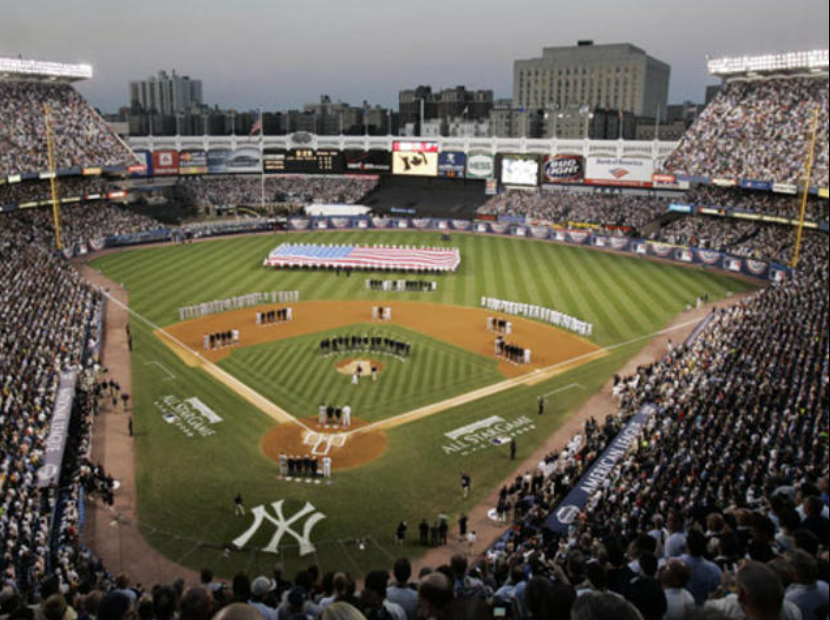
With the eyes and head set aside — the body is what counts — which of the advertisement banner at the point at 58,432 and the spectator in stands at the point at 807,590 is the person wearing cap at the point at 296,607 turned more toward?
the advertisement banner

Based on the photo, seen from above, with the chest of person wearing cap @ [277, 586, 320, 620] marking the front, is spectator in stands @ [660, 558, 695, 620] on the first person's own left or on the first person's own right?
on the first person's own right

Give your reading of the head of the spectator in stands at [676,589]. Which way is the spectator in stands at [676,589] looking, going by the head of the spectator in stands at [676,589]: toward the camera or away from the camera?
away from the camera

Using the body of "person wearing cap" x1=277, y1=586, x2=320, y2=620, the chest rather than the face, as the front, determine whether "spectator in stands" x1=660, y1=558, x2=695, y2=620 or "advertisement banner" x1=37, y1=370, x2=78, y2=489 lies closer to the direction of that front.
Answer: the advertisement banner

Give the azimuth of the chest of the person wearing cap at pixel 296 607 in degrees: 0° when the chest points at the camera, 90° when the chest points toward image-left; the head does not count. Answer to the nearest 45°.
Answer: approximately 180°

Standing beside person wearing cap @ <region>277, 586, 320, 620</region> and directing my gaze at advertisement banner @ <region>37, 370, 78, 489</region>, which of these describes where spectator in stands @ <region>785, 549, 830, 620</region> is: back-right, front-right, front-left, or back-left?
back-right

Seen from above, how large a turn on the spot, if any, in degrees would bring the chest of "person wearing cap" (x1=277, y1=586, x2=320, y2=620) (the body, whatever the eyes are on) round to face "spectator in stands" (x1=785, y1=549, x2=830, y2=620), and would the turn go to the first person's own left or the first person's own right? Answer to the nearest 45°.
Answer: approximately 135° to the first person's own right

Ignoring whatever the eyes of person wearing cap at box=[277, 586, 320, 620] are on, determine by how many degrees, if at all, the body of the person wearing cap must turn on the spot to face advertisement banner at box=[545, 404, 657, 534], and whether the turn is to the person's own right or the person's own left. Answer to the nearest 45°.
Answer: approximately 45° to the person's own right
